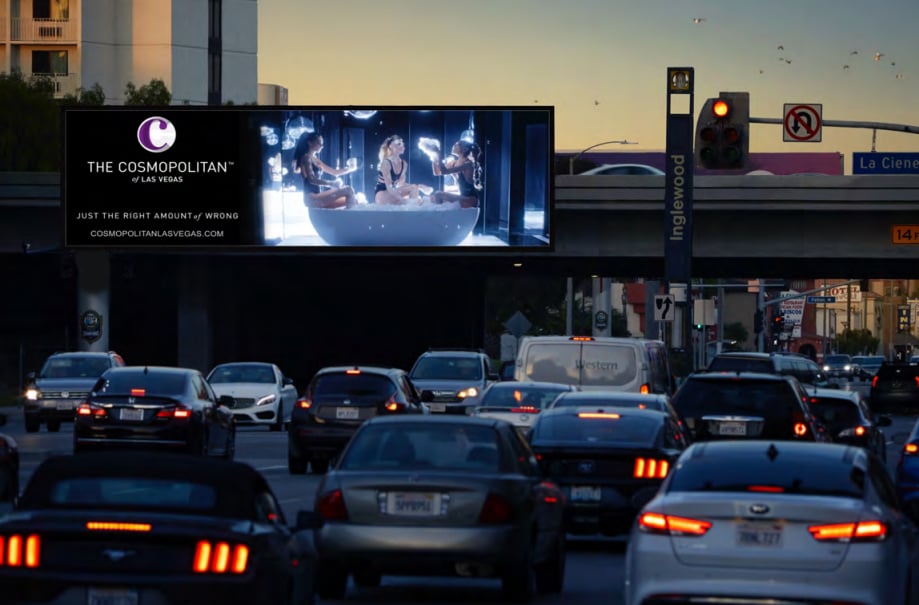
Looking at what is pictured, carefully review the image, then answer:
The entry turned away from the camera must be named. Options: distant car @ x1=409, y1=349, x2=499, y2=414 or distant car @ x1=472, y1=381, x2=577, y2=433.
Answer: distant car @ x1=472, y1=381, x2=577, y2=433

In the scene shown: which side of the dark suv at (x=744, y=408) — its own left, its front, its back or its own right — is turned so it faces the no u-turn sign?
front

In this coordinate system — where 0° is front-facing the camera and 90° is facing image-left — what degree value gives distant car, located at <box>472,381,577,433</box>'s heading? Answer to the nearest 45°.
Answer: approximately 180°

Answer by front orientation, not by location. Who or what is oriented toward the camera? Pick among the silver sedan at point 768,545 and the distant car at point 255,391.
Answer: the distant car

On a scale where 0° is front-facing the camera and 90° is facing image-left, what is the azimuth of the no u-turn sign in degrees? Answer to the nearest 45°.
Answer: approximately 0°

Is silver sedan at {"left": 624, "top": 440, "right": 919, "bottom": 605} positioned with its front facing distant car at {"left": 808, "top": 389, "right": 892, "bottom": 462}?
yes

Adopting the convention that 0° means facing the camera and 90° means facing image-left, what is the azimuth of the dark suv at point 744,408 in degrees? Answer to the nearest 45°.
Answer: approximately 180°

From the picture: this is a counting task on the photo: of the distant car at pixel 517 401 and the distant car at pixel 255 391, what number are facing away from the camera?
1

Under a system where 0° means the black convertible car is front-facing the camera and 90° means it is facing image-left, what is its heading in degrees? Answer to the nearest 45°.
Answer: approximately 180°

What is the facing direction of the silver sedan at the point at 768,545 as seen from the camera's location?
facing away from the viewer

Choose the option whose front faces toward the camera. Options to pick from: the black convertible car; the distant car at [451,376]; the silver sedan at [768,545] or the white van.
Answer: the distant car

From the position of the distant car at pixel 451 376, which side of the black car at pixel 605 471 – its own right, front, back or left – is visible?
front

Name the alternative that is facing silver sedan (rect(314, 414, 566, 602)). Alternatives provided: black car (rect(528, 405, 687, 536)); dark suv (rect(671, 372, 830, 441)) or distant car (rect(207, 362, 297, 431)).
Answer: distant car (rect(207, 362, 297, 431))

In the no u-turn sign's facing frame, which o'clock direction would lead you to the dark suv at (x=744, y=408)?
The dark suv is roughly at 12 o'clock from the no u-turn sign.

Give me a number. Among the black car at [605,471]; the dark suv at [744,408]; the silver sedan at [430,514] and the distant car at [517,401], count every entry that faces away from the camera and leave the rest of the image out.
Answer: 4

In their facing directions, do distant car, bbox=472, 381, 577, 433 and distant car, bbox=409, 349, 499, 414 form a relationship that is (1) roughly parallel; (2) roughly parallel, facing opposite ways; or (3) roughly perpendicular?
roughly parallel, facing opposite ways

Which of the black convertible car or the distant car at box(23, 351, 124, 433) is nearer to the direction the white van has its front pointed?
the distant car
